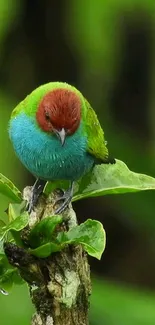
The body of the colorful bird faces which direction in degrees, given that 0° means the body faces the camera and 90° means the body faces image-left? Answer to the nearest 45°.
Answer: approximately 45°
